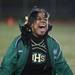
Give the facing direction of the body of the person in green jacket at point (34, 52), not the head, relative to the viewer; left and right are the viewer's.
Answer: facing the viewer
